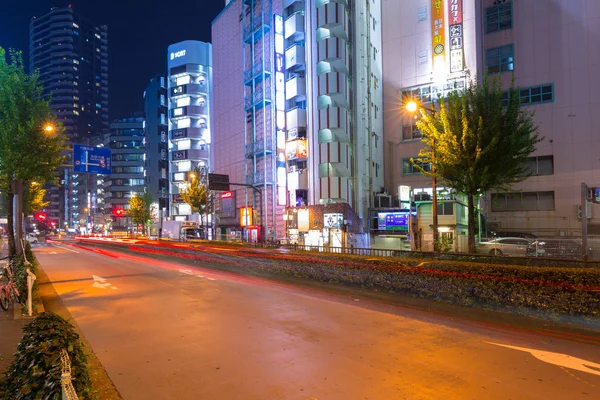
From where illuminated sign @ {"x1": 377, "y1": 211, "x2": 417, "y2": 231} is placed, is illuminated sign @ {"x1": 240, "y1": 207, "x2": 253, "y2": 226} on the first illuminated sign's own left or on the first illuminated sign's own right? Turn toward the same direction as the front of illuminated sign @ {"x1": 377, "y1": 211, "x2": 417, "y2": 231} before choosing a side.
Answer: on the first illuminated sign's own right

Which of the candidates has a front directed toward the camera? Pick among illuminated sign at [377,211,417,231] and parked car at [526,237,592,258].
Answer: the illuminated sign

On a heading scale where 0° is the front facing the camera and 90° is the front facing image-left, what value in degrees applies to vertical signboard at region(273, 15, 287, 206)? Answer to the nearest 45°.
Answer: approximately 45°

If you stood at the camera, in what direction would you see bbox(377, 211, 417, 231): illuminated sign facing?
facing the viewer

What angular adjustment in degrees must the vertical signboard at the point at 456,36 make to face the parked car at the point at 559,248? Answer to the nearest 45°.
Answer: approximately 45° to its left

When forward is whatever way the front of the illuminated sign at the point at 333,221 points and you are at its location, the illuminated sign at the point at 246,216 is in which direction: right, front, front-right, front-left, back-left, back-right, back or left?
right

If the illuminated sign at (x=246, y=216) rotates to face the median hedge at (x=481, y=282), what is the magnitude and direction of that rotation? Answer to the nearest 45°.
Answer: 0° — it already faces it

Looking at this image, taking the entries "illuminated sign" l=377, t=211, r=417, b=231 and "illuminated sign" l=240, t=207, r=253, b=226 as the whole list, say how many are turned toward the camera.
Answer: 2

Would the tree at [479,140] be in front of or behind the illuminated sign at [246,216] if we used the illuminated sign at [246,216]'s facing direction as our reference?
in front

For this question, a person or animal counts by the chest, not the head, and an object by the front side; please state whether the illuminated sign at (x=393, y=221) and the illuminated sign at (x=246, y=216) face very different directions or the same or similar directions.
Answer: same or similar directions

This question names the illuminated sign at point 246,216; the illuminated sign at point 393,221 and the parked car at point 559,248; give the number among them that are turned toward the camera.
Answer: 2

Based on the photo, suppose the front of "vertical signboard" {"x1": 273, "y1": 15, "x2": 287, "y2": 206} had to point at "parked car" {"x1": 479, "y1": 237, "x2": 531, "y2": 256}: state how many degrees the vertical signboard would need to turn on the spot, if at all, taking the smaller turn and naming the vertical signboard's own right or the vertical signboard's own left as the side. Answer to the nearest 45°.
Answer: approximately 90° to the vertical signboard's own left

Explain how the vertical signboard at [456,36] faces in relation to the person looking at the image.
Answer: facing the viewer and to the left of the viewer

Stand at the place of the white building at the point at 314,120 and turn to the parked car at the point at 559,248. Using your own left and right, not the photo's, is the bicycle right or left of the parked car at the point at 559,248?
right

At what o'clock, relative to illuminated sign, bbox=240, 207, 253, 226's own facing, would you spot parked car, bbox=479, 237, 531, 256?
The parked car is roughly at 11 o'clock from the illuminated sign.

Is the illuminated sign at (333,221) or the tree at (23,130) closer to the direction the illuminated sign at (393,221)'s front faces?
the tree
